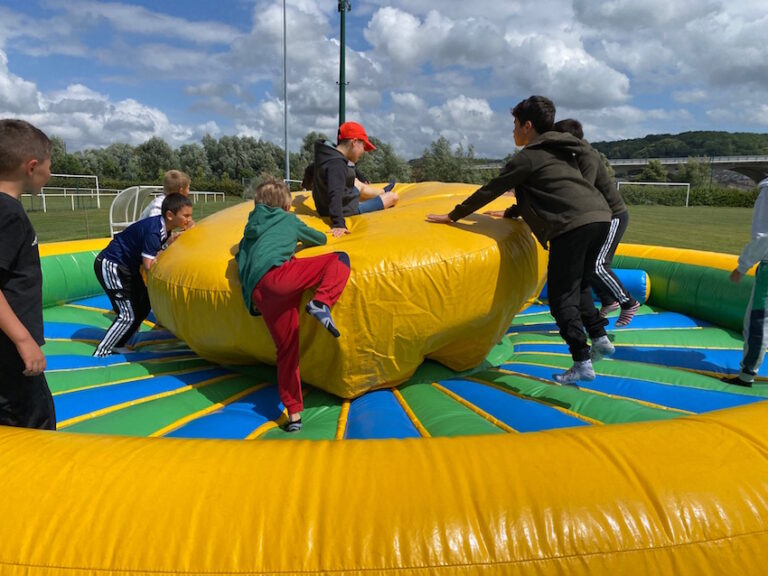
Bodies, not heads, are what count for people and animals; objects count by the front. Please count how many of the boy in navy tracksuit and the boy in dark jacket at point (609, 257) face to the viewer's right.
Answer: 1

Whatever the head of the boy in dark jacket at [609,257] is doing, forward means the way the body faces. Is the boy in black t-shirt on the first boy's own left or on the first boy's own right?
on the first boy's own left

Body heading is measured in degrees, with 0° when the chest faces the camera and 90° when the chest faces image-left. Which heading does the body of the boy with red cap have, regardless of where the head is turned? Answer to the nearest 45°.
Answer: approximately 270°

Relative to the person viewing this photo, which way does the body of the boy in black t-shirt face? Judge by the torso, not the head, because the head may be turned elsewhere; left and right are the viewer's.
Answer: facing to the right of the viewer

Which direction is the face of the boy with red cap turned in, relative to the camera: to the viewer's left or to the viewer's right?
to the viewer's right

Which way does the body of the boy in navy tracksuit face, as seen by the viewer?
to the viewer's right

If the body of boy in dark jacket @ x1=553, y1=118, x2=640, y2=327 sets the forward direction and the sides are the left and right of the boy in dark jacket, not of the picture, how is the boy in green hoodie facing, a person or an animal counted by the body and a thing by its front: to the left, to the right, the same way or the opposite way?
to the right

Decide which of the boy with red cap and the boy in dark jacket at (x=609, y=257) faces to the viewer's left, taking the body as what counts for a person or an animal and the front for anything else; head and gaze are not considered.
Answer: the boy in dark jacket

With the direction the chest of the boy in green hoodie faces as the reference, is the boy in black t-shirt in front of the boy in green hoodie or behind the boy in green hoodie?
behind

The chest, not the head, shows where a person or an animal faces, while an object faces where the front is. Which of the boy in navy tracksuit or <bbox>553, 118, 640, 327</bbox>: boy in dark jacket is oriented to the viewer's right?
the boy in navy tracksuit

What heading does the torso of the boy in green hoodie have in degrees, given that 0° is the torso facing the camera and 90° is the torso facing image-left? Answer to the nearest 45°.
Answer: approximately 225°
